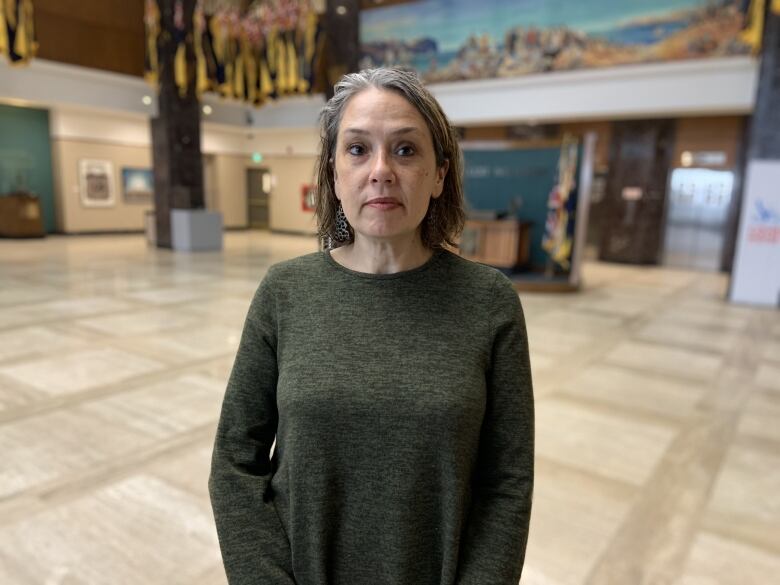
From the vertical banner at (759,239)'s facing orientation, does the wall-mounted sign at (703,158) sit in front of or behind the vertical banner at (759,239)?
behind

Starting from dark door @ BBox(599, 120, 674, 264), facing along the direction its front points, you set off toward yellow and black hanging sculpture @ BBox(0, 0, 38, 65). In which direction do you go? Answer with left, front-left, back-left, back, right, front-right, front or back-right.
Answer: front-right

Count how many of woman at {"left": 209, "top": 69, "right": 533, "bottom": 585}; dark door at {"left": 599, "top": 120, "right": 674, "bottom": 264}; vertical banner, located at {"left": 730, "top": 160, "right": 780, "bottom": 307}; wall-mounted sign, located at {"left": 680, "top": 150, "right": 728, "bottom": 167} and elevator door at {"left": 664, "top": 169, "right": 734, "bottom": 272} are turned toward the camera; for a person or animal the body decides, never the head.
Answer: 5

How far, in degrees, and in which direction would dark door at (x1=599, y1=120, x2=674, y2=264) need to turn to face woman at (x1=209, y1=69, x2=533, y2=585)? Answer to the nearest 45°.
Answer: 0° — it already faces them

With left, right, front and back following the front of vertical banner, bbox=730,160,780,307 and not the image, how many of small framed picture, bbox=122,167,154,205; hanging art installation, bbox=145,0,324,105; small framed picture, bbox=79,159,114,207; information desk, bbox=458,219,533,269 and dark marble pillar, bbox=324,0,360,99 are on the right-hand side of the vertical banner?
5

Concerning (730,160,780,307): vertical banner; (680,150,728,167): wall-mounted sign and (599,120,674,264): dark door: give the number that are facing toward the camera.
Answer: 3

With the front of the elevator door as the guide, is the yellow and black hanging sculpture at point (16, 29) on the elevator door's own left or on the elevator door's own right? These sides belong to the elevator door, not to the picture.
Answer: on the elevator door's own right

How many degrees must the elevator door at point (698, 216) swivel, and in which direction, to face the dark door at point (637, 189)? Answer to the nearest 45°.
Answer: approximately 90° to its right

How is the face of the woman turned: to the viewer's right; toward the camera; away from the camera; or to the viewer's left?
toward the camera

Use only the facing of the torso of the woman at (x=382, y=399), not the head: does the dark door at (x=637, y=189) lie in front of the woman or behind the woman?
behind

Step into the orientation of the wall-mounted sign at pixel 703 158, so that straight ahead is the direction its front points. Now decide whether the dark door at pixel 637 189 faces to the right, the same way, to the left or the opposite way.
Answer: the same way

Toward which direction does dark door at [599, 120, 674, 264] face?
toward the camera

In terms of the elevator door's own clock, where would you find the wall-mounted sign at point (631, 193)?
The wall-mounted sign is roughly at 3 o'clock from the elevator door.

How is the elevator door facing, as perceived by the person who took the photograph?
facing the viewer

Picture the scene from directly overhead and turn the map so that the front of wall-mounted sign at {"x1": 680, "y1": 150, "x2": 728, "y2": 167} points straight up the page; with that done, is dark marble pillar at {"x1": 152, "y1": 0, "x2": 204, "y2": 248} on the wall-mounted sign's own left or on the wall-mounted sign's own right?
on the wall-mounted sign's own right
